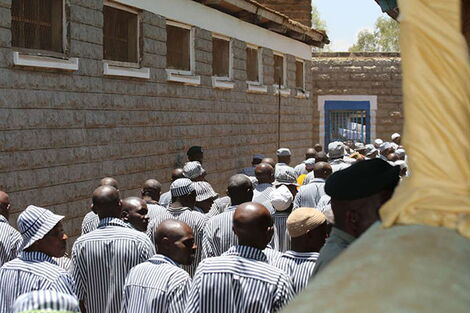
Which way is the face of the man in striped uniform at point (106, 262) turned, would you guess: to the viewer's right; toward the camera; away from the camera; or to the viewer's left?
away from the camera

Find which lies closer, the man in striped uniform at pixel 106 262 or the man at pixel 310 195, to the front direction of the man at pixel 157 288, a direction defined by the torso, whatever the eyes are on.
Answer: the man

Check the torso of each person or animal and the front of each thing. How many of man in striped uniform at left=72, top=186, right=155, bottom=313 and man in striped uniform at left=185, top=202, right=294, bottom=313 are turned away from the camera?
2

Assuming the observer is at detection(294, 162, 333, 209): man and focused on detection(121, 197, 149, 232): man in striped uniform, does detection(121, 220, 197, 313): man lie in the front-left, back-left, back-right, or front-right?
front-left

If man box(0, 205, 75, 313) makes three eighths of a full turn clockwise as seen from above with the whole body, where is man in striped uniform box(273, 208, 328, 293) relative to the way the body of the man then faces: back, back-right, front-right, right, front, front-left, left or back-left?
left

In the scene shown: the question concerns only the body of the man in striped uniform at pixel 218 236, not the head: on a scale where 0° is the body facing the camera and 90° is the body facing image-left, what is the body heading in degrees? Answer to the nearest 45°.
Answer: approximately 225°

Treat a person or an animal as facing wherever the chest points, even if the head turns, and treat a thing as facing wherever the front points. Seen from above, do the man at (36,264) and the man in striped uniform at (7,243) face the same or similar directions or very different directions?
same or similar directions

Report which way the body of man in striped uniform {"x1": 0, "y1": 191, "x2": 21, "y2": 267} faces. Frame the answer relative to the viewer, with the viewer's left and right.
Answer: facing away from the viewer and to the right of the viewer

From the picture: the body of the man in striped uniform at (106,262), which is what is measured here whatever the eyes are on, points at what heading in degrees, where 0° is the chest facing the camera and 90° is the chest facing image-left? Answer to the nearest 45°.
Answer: approximately 180°

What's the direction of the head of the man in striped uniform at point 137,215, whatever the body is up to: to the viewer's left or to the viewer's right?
to the viewer's right

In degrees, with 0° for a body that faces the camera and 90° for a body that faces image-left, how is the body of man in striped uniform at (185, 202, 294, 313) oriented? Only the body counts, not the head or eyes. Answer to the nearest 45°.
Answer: approximately 180°

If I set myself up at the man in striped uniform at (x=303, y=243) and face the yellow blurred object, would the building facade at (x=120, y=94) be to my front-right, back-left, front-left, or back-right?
back-right

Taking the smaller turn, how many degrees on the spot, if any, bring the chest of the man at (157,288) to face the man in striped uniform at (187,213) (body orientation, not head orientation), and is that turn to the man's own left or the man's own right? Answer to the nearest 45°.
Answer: approximately 45° to the man's own left

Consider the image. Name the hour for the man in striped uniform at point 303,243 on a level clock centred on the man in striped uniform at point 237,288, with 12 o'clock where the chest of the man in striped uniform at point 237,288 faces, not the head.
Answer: the man in striped uniform at point 303,243 is roughly at 1 o'clock from the man in striped uniform at point 237,288.
